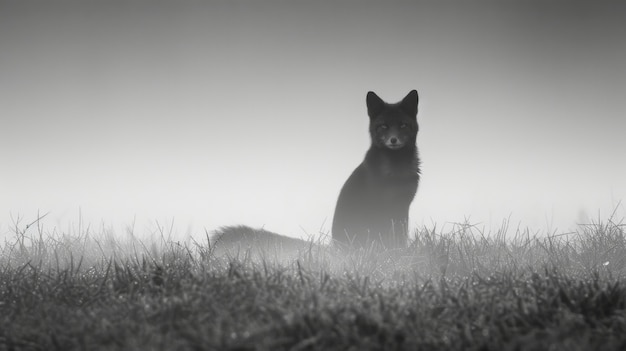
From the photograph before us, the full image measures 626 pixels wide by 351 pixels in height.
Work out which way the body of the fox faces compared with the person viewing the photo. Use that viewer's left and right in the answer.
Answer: facing the viewer and to the right of the viewer
